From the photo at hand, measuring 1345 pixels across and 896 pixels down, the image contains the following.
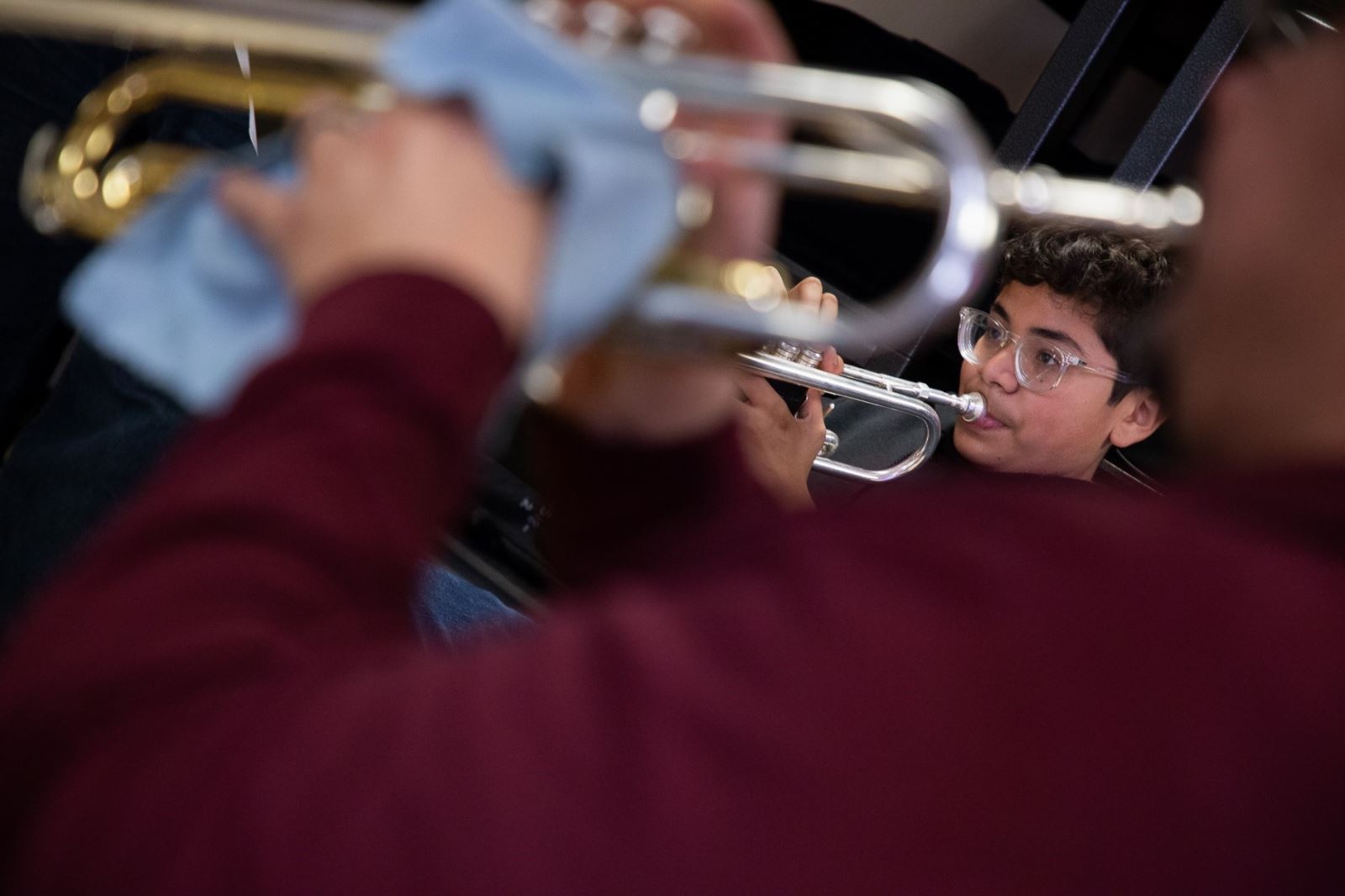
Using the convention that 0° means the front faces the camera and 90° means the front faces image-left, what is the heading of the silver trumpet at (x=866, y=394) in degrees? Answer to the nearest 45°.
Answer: approximately 90°

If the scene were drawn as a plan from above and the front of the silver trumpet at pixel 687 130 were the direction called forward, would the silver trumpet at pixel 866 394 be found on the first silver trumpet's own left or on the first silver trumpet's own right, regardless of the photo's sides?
on the first silver trumpet's own right

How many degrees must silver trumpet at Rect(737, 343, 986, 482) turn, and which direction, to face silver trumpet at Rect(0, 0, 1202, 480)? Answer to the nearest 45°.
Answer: approximately 90° to its left

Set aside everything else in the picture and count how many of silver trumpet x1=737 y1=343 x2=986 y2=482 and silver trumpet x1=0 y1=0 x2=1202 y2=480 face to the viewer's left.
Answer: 2

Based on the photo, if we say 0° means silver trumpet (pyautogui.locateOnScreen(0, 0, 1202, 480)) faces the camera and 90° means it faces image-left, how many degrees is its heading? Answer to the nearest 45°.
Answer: approximately 90°
